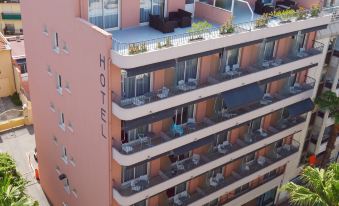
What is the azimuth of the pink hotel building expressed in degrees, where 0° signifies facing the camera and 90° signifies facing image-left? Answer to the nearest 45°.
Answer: approximately 315°

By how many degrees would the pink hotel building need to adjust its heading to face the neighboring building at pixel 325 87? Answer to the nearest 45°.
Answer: approximately 90° to its left
